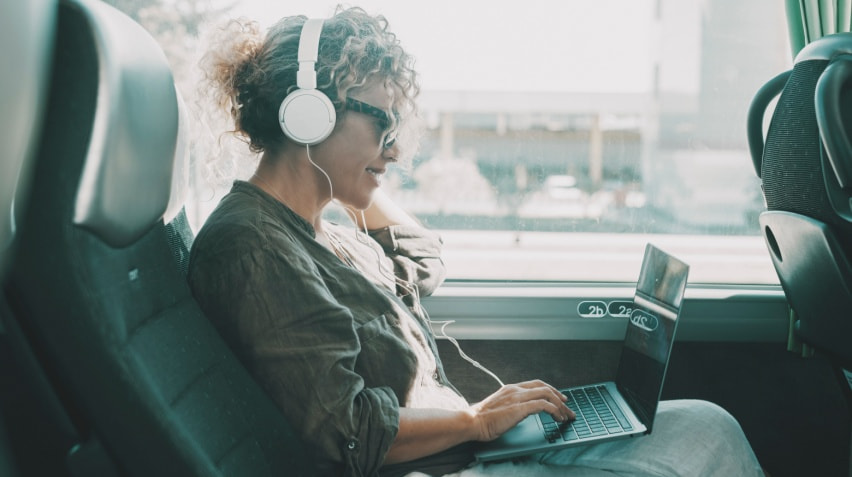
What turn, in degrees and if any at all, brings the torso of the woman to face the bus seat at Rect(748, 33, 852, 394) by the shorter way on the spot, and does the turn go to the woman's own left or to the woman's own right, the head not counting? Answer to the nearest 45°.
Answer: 0° — they already face it

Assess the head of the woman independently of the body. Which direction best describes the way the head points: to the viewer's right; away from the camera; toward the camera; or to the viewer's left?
to the viewer's right

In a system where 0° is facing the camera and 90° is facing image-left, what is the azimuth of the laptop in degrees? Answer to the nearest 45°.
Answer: approximately 90°

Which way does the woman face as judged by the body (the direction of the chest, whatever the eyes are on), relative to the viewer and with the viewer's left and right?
facing to the right of the viewer

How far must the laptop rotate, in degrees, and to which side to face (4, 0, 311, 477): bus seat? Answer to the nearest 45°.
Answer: approximately 45° to its left
